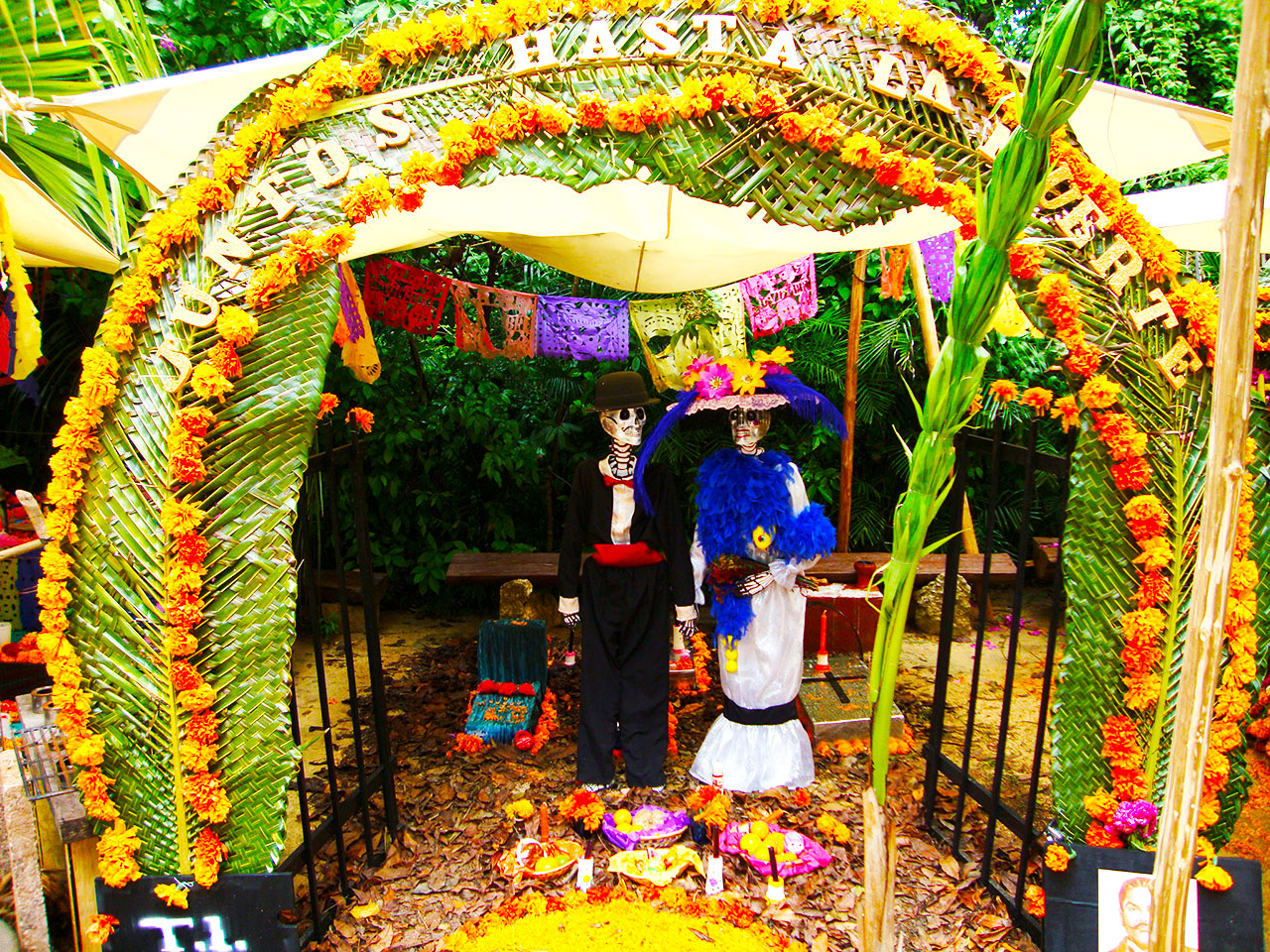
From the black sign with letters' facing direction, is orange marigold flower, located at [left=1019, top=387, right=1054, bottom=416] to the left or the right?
on its left

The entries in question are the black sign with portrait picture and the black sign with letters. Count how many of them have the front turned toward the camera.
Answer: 2

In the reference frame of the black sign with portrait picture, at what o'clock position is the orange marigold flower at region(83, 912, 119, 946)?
The orange marigold flower is roughly at 2 o'clock from the black sign with portrait picture.

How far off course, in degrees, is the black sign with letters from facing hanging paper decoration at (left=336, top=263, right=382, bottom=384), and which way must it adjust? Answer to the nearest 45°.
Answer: approximately 180°

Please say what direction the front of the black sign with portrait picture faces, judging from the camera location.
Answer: facing the viewer

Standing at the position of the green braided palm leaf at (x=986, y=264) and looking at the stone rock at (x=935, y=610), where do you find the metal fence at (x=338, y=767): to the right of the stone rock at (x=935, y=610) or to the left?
left

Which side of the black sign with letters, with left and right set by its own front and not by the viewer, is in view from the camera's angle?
front

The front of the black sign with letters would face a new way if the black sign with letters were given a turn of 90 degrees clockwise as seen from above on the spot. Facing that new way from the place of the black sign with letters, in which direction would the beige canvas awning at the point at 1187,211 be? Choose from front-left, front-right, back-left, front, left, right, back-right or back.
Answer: back

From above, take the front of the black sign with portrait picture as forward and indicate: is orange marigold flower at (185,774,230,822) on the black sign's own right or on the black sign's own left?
on the black sign's own right

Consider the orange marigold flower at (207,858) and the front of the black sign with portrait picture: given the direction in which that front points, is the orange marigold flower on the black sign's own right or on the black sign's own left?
on the black sign's own right

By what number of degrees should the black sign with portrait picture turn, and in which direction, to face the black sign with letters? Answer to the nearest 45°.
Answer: approximately 45° to its right

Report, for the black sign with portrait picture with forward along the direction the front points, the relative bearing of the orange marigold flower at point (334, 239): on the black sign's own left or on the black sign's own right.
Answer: on the black sign's own right
